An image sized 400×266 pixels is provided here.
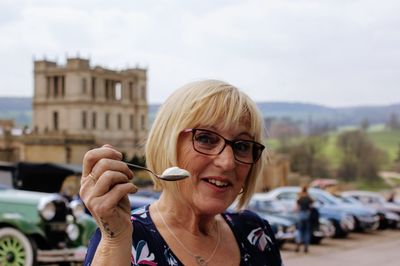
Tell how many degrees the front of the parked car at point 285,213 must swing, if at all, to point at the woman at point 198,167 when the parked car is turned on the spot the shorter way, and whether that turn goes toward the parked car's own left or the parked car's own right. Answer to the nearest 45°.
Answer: approximately 45° to the parked car's own right

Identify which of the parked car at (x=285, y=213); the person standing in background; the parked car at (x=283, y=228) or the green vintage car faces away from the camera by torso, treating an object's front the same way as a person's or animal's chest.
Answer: the person standing in background

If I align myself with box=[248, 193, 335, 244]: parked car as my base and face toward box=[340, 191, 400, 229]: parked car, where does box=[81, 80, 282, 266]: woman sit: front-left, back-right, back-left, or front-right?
back-right

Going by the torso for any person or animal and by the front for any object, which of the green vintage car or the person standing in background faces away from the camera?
the person standing in background

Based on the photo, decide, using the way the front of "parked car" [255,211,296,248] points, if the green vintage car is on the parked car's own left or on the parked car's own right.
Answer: on the parked car's own right

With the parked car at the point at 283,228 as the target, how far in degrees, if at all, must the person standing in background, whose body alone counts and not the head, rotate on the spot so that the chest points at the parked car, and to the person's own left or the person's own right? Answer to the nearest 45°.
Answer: approximately 45° to the person's own left

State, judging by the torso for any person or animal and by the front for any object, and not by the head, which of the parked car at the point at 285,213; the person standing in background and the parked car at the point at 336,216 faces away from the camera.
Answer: the person standing in background

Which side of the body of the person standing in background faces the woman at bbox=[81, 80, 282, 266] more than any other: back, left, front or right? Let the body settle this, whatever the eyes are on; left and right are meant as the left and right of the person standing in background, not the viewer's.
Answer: back

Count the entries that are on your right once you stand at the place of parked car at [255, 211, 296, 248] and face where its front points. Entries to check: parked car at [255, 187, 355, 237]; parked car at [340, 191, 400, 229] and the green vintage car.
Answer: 1

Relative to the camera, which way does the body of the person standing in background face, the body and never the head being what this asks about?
away from the camera

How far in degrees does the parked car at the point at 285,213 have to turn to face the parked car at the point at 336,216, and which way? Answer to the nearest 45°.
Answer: approximately 90° to its left

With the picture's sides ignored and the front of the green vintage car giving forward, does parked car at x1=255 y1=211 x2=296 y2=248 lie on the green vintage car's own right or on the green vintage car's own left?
on the green vintage car's own left

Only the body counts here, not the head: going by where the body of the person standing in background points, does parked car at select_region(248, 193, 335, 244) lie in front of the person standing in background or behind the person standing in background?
in front

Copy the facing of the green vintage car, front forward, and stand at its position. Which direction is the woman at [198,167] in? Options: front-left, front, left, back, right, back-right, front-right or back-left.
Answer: front-right

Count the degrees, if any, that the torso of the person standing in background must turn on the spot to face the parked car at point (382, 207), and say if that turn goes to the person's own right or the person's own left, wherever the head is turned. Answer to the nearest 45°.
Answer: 0° — they already face it

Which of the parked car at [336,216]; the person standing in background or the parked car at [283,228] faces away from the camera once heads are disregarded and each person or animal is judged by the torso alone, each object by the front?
the person standing in background

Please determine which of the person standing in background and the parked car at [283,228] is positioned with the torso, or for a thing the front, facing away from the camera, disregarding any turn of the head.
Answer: the person standing in background

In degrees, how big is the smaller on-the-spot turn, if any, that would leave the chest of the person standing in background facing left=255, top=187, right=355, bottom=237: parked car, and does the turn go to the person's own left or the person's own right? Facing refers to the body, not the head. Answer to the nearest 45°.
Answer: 0° — they already face it
